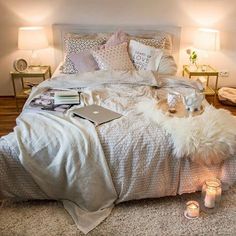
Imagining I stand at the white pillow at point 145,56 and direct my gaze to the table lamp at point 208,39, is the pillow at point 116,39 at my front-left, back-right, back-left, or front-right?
back-left

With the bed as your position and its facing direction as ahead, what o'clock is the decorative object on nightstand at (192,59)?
The decorative object on nightstand is roughly at 7 o'clock from the bed.

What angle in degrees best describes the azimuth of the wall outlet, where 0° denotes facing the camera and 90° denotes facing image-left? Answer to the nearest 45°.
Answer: approximately 0°

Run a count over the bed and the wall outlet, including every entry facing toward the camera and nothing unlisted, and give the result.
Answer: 2

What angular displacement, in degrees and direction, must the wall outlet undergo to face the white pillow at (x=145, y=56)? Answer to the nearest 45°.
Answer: approximately 45° to its right

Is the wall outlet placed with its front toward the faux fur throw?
yes

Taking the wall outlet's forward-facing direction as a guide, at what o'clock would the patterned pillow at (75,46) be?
The patterned pillow is roughly at 2 o'clock from the wall outlet.

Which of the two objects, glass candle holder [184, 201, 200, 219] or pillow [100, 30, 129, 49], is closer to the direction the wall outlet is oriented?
the glass candle holder

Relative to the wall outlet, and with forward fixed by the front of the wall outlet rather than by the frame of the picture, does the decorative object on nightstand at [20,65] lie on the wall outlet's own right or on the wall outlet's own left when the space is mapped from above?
on the wall outlet's own right
